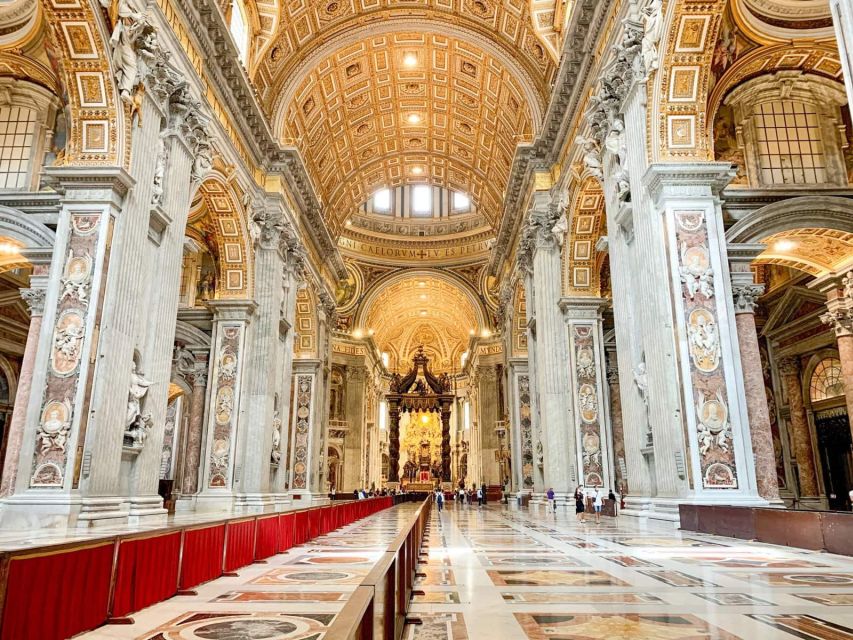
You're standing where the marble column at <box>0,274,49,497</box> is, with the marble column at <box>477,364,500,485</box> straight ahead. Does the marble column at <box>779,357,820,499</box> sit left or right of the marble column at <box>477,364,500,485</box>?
right

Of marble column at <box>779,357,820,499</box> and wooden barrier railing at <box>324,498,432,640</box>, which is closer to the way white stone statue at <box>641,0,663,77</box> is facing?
the wooden barrier railing

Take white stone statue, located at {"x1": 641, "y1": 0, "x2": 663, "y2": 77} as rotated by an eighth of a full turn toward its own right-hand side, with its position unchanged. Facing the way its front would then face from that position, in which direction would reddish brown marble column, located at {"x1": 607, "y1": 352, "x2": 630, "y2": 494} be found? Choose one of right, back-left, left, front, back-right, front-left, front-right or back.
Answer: right

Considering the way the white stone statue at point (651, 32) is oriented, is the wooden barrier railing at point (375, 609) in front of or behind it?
in front

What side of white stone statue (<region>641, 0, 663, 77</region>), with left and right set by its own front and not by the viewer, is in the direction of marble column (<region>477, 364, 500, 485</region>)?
right

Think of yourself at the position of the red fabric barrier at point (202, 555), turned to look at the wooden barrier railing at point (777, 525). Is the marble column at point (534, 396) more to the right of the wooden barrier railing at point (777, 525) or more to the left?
left

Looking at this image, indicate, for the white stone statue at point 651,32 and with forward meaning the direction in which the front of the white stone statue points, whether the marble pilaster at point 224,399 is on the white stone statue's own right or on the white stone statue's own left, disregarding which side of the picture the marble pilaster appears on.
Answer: on the white stone statue's own right

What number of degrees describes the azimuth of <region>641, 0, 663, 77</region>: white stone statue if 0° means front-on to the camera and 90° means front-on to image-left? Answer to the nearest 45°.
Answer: approximately 45°

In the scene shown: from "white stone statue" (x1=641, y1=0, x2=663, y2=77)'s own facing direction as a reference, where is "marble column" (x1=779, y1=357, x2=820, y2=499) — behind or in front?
behind

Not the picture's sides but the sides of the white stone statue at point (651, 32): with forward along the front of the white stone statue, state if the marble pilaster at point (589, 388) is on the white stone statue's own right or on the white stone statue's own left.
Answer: on the white stone statue's own right

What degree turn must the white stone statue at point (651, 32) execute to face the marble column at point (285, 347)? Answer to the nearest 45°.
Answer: approximately 90° to its right

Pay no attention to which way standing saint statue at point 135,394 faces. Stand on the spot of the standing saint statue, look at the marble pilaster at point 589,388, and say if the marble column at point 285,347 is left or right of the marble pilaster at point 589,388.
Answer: left
